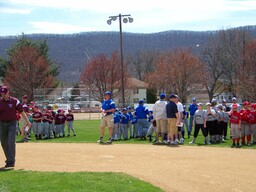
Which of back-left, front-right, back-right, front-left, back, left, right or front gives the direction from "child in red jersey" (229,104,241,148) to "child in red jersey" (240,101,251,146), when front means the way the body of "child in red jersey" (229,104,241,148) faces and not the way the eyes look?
back-left

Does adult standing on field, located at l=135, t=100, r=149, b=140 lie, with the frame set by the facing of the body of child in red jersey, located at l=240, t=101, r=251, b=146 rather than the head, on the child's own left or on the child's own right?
on the child's own right

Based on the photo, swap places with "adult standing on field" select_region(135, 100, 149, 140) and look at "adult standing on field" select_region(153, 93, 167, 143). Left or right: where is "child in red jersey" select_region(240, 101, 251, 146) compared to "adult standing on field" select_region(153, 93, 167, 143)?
left
